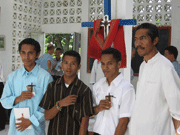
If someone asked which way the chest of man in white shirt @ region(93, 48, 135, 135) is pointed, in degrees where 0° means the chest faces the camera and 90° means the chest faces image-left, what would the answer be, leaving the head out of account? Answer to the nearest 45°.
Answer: approximately 45°

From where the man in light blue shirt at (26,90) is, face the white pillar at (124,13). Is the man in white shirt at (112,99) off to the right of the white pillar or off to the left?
right

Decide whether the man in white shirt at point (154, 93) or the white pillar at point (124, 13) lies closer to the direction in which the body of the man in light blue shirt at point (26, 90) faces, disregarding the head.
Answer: the man in white shirt

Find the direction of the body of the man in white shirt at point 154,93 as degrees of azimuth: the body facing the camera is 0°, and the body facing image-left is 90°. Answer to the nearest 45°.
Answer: approximately 45°

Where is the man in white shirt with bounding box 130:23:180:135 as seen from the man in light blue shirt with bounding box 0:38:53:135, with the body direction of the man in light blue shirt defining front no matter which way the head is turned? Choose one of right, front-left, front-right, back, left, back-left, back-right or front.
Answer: front-left
